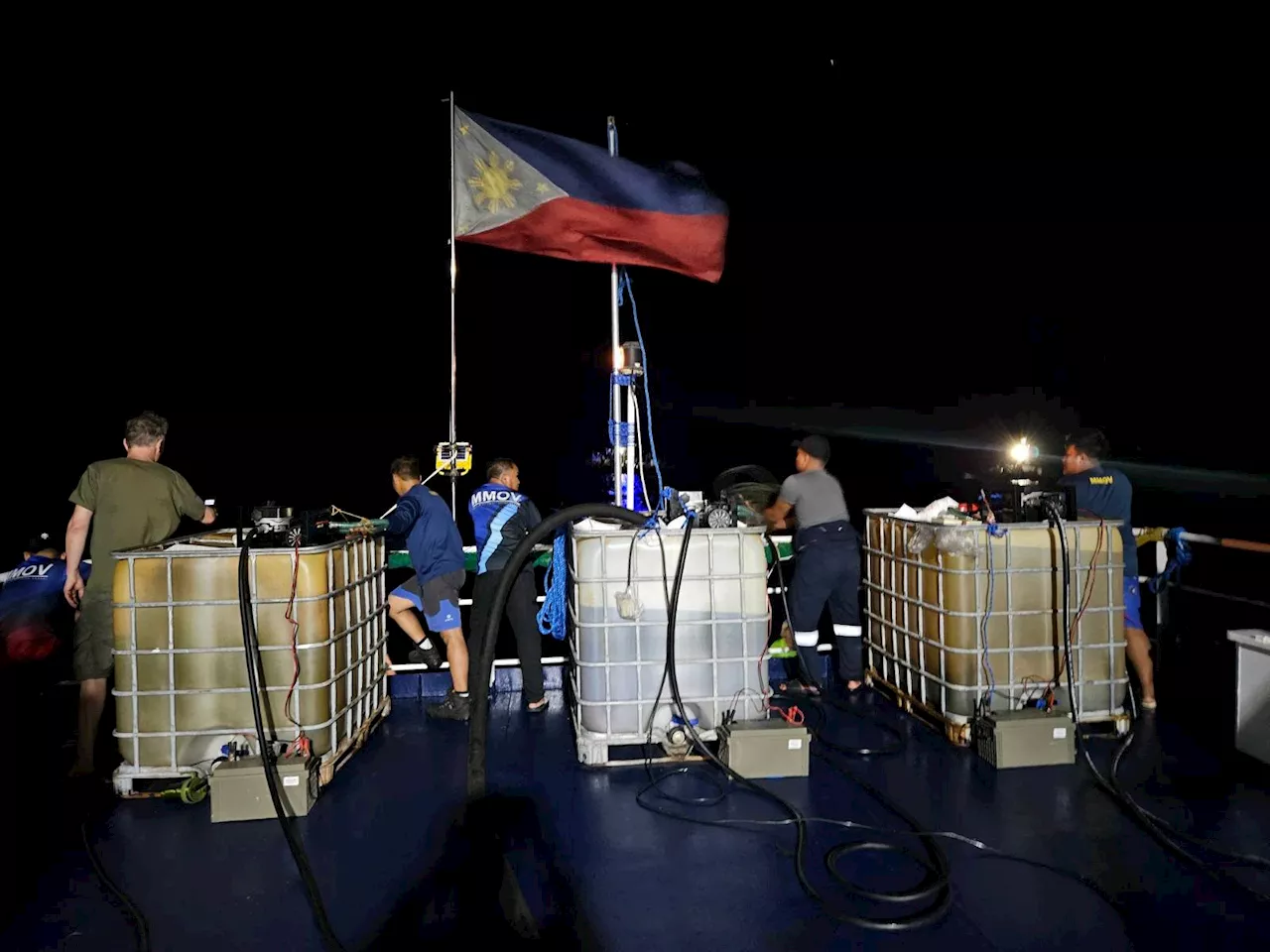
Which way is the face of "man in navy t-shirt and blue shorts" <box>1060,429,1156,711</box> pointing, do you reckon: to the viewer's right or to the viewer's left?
to the viewer's left

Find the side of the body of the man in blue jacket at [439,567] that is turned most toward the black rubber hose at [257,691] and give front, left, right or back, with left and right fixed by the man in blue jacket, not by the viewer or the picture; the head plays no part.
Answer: left

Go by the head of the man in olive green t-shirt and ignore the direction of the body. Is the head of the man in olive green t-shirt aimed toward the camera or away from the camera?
away from the camera

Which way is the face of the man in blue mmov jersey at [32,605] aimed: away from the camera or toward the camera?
away from the camera

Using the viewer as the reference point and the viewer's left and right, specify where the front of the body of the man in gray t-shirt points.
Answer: facing away from the viewer and to the left of the viewer

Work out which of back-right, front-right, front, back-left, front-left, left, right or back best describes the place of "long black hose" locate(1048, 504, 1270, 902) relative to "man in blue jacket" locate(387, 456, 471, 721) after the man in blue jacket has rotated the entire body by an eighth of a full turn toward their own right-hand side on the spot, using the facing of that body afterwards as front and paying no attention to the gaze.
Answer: back-right

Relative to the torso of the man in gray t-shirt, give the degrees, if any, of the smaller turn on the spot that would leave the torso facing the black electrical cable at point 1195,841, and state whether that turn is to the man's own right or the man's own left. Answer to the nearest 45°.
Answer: approximately 180°

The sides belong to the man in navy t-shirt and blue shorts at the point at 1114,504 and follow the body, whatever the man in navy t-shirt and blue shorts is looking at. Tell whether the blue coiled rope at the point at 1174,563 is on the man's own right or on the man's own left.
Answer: on the man's own right

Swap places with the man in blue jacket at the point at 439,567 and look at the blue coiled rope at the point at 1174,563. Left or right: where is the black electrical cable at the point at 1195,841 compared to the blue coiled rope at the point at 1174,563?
right

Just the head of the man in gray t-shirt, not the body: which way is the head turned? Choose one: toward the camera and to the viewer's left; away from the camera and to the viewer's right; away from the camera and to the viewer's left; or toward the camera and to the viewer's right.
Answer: away from the camera and to the viewer's left
